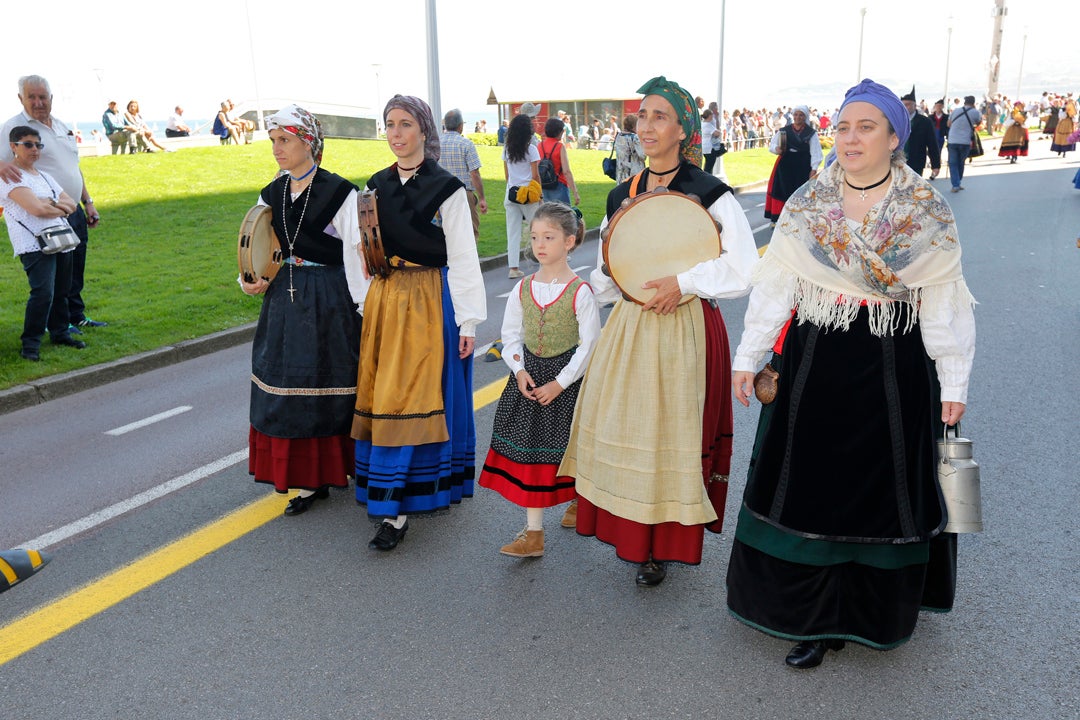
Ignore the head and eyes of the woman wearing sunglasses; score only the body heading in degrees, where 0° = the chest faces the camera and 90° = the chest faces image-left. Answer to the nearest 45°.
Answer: approximately 315°

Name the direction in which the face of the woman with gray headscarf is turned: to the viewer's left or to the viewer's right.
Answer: to the viewer's left

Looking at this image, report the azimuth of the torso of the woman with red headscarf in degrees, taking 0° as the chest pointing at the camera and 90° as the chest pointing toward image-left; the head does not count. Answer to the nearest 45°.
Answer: approximately 45°

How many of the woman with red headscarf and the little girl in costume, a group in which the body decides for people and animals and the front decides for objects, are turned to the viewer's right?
0

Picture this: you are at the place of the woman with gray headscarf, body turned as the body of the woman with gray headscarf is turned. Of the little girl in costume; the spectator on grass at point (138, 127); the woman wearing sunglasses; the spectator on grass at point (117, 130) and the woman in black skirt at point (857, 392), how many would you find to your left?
2

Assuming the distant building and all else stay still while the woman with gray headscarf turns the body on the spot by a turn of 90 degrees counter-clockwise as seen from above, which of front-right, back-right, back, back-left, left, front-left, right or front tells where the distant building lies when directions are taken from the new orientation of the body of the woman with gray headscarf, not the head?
back-left

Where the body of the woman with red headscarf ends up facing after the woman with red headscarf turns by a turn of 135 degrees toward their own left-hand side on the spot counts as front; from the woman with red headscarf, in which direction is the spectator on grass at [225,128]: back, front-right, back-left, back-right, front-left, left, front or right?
left

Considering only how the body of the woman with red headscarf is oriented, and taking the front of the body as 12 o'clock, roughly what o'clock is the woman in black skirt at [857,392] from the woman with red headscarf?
The woman in black skirt is roughly at 9 o'clock from the woman with red headscarf.

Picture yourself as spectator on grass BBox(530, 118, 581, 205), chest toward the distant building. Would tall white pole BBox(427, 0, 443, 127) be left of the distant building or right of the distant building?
left

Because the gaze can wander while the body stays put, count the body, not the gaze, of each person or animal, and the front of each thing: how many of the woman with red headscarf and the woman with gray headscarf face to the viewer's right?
0

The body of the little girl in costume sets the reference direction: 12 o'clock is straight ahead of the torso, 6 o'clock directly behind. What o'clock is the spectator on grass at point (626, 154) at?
The spectator on grass is roughly at 5 o'clock from the little girl in costume.

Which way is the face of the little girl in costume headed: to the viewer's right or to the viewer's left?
to the viewer's left

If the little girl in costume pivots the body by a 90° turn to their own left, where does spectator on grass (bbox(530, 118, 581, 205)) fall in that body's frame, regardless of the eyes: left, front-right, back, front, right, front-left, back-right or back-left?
back-left

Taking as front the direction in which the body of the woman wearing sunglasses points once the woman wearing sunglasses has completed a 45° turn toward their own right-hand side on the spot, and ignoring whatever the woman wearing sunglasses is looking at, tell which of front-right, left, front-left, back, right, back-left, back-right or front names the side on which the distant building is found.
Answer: back-left

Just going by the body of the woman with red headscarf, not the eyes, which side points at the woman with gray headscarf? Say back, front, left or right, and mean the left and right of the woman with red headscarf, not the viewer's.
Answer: left
